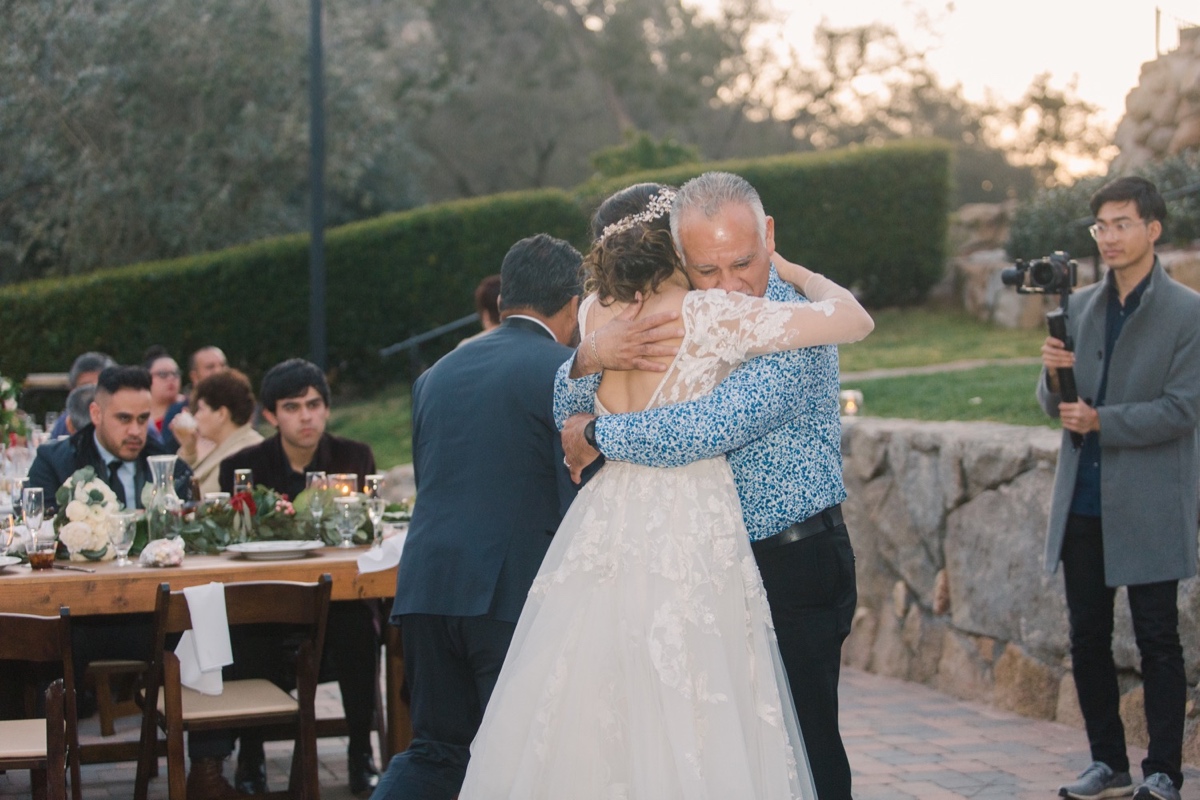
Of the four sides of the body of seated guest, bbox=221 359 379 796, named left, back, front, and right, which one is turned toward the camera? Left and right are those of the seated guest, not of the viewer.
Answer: front

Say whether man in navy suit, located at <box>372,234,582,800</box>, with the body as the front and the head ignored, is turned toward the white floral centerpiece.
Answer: no

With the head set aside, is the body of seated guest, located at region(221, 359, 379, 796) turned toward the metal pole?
no

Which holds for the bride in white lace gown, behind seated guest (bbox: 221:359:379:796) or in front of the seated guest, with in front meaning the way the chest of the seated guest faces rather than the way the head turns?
in front

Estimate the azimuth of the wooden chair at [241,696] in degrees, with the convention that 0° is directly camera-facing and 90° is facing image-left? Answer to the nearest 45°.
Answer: approximately 180°

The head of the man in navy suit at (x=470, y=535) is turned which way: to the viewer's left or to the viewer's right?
to the viewer's right

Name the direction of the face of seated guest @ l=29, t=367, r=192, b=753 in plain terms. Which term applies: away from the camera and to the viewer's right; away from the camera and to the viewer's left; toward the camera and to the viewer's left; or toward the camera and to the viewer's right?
toward the camera and to the viewer's right

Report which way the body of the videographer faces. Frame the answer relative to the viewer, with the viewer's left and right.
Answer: facing the viewer and to the left of the viewer

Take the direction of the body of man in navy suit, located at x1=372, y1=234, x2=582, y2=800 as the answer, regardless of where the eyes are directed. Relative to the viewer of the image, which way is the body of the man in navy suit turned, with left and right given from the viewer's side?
facing away from the viewer and to the right of the viewer

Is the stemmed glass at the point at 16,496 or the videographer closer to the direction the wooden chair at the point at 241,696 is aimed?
the stemmed glass

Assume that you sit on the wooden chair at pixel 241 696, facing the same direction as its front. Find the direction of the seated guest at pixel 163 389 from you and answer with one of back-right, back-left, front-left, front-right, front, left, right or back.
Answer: front

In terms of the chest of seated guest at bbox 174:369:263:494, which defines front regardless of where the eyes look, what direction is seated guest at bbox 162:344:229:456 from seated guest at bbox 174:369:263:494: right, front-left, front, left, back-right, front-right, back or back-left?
right

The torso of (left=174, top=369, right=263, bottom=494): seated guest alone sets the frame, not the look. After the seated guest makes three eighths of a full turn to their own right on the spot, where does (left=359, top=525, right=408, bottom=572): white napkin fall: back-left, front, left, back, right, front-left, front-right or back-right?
back-right

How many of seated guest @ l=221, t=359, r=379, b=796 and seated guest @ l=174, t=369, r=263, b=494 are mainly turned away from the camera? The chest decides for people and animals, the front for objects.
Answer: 0
